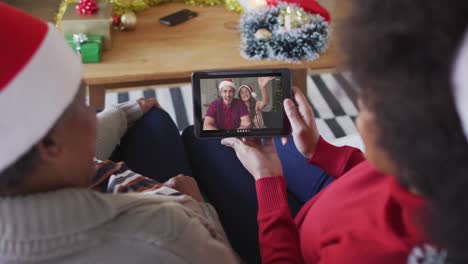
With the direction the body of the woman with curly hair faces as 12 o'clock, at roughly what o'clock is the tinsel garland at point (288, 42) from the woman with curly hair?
The tinsel garland is roughly at 1 o'clock from the woman with curly hair.

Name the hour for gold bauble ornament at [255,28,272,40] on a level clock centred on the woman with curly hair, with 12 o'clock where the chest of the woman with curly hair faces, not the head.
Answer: The gold bauble ornament is roughly at 1 o'clock from the woman with curly hair.

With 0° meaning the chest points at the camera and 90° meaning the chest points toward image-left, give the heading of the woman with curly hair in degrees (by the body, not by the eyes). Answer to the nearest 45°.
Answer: approximately 135°

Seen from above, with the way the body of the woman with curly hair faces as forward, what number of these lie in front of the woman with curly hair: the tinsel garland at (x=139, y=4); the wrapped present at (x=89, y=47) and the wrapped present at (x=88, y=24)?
3

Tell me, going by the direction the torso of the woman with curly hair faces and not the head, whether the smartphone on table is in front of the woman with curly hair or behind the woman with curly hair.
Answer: in front

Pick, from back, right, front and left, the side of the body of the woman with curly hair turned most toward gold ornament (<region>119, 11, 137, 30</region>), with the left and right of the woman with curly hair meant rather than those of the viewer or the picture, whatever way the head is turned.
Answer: front

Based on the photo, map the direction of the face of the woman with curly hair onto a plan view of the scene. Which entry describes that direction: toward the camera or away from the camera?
away from the camera

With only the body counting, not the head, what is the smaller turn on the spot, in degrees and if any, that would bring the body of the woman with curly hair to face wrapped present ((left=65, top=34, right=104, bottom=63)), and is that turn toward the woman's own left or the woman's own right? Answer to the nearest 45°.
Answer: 0° — they already face it

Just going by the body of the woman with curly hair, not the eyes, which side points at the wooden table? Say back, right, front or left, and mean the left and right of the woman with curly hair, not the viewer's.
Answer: front
